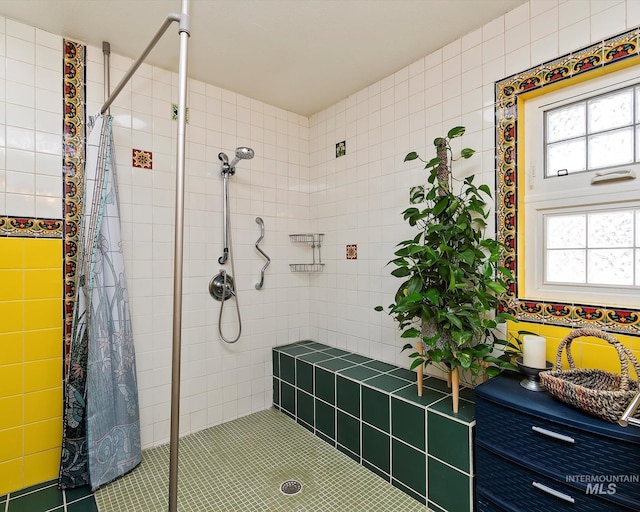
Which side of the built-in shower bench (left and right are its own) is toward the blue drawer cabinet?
left

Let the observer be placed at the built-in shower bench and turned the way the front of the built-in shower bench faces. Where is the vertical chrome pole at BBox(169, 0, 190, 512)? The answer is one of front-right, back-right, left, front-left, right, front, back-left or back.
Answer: front

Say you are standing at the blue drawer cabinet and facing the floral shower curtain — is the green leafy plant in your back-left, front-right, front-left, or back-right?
front-right

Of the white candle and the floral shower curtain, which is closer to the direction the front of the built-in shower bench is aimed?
the floral shower curtain

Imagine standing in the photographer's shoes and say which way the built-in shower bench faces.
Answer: facing the viewer and to the left of the viewer

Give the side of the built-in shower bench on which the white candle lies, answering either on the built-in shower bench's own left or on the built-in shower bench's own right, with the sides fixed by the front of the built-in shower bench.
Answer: on the built-in shower bench's own left

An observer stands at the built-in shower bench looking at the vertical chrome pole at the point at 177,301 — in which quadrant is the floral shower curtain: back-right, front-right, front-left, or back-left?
front-right

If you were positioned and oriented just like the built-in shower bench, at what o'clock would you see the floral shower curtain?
The floral shower curtain is roughly at 1 o'clock from the built-in shower bench.
